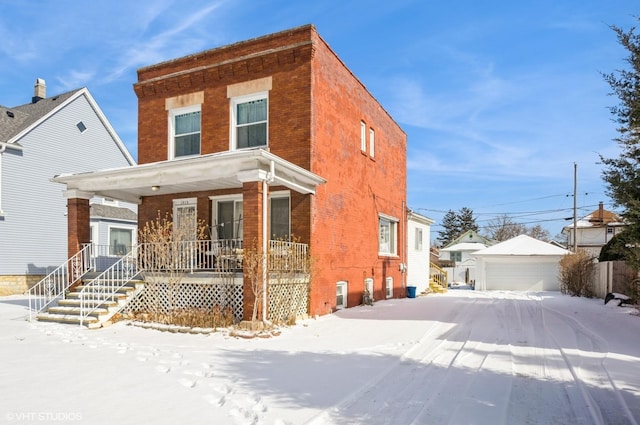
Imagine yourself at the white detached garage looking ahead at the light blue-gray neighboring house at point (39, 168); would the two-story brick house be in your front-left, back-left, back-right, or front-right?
front-left

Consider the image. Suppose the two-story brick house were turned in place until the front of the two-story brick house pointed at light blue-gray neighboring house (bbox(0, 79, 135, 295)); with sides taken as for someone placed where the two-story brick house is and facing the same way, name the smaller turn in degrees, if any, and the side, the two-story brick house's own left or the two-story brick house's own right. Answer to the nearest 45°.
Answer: approximately 90° to the two-story brick house's own right

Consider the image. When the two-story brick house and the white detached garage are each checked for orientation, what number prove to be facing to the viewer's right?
0

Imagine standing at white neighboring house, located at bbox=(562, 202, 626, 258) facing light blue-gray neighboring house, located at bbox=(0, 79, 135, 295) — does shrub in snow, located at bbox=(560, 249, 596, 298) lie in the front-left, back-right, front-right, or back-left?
front-left

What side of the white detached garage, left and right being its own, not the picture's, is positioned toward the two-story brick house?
front

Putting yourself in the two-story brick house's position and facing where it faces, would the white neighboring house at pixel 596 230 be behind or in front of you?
behind

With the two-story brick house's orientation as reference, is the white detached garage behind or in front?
behind

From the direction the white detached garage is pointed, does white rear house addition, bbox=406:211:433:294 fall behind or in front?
in front

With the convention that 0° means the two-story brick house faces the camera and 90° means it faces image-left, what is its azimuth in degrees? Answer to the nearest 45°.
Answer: approximately 45°

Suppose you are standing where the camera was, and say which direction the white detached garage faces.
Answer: facing the viewer

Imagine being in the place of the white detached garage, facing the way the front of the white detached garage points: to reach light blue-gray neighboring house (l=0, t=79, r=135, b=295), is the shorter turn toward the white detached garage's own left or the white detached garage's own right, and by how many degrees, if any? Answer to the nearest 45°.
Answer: approximately 45° to the white detached garage's own right
